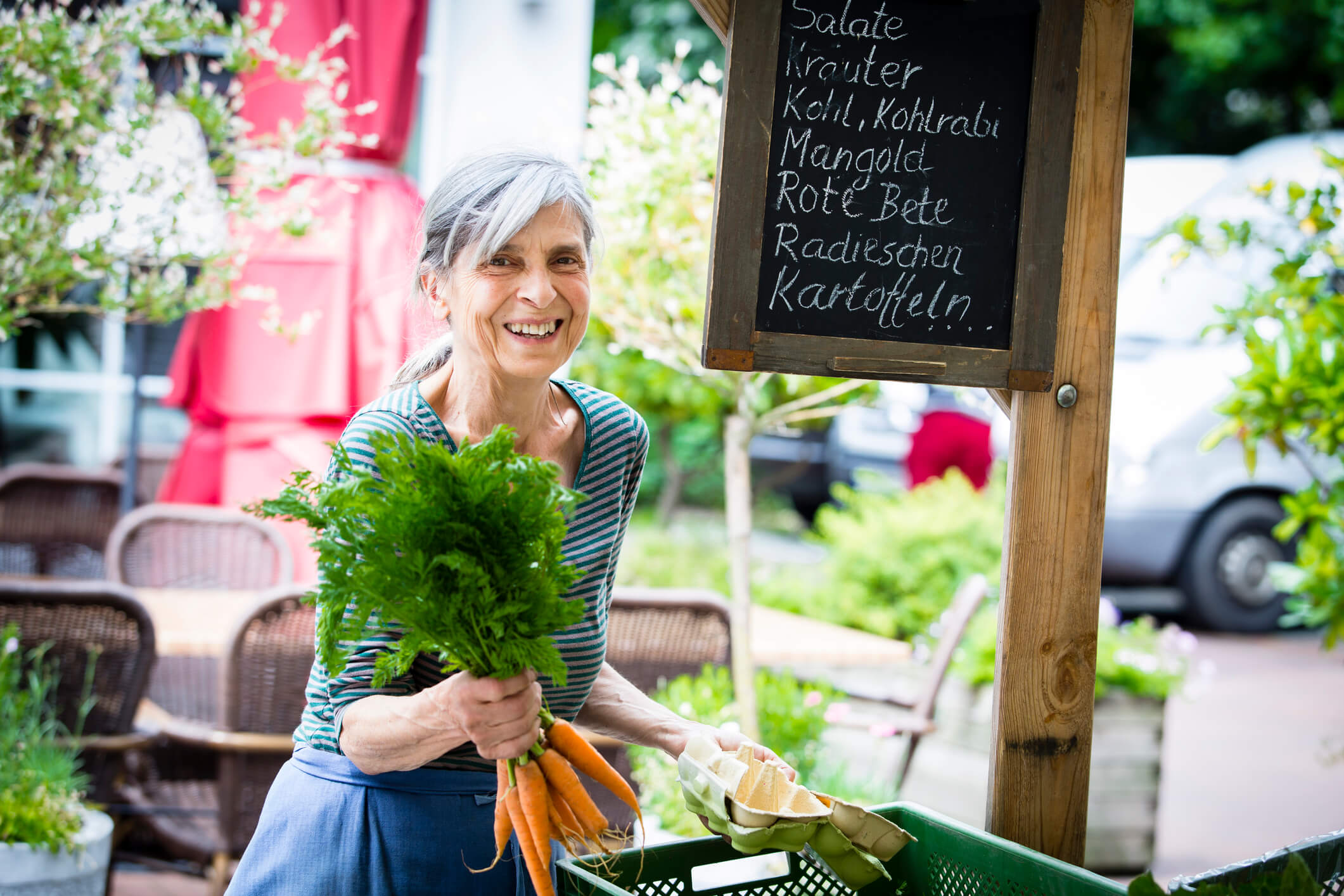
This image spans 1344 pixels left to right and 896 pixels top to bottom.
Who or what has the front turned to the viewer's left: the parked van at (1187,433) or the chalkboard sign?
the parked van

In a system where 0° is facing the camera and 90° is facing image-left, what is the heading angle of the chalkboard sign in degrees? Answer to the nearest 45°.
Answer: approximately 0°

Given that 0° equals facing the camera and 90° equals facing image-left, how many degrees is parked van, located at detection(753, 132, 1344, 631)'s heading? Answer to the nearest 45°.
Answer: approximately 90°

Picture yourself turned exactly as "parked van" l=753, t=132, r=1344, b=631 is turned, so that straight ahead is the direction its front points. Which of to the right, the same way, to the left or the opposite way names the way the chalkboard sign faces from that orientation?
to the left

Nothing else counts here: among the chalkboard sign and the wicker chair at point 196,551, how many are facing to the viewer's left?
0

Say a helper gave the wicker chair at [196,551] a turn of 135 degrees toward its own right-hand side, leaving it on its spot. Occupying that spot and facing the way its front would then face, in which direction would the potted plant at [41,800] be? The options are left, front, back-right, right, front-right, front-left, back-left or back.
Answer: back-left

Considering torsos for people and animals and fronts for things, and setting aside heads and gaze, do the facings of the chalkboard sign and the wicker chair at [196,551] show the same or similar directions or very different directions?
same or similar directions

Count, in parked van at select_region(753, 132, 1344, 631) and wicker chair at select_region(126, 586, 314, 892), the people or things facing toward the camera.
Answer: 0

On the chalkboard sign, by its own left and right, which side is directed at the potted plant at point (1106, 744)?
back

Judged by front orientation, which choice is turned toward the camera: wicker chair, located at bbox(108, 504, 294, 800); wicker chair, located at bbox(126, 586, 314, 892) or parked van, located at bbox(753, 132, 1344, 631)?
wicker chair, located at bbox(108, 504, 294, 800)
